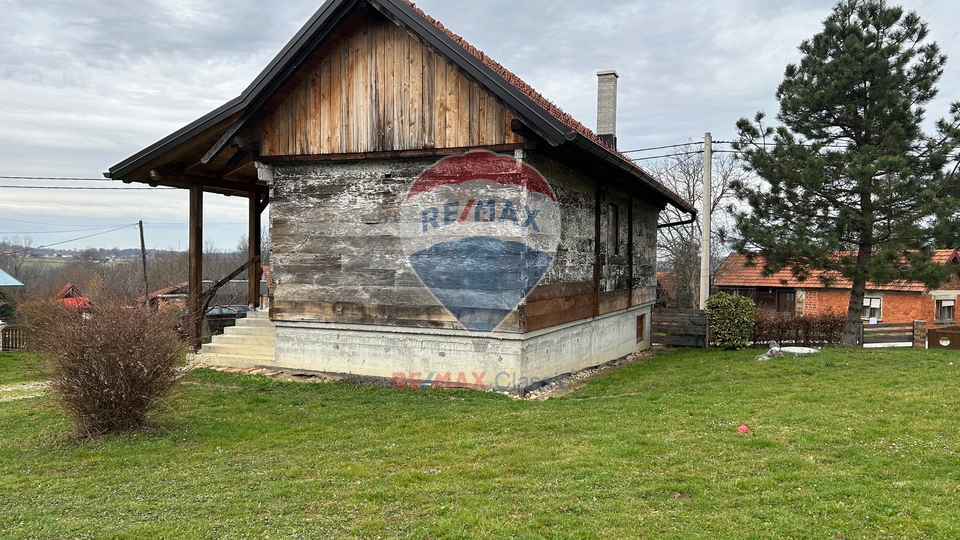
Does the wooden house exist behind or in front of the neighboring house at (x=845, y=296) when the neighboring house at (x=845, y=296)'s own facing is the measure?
in front

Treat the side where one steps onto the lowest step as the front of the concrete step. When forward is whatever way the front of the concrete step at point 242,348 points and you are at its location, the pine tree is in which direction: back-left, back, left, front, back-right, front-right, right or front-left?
back-left

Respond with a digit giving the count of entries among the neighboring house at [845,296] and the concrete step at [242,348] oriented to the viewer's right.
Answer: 0

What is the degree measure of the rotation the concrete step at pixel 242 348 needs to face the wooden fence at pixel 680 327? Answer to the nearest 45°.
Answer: approximately 135° to its left

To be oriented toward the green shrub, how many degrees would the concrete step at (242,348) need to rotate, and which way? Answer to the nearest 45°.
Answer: approximately 135° to its left

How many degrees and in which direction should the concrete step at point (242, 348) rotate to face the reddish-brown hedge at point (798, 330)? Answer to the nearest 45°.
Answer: approximately 135° to its left

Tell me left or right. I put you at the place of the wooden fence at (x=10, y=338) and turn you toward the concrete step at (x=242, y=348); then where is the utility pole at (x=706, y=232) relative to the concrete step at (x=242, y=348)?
left

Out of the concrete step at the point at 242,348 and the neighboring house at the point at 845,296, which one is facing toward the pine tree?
the neighboring house

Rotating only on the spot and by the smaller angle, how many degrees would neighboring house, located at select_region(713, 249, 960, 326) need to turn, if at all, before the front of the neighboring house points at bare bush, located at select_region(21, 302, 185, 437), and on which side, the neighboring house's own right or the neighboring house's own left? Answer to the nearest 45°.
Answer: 0° — it already faces it

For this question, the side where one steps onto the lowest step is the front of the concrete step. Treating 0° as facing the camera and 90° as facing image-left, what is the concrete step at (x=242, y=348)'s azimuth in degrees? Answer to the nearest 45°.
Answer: approximately 45°
